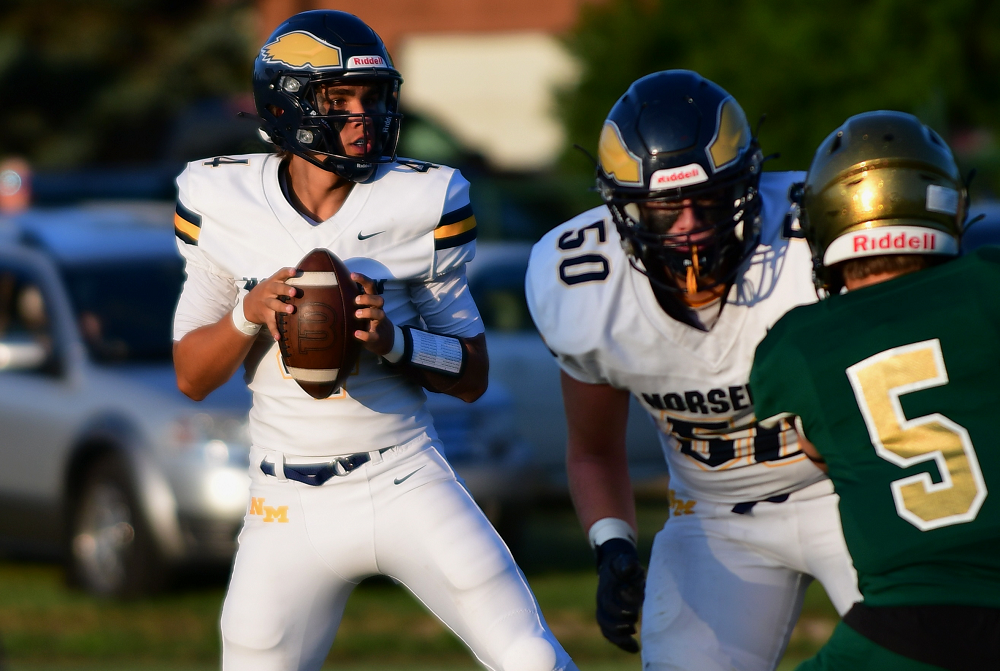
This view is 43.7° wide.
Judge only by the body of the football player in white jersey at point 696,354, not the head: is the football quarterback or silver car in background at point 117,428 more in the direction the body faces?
the football quarterback

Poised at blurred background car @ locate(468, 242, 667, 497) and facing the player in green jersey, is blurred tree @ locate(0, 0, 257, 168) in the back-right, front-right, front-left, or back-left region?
back-right

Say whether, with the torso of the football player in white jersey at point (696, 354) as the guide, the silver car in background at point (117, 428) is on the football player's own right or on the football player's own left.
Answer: on the football player's own right

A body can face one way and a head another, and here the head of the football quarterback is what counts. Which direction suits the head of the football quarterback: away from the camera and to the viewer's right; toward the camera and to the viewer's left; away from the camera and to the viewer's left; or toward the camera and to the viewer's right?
toward the camera and to the viewer's right

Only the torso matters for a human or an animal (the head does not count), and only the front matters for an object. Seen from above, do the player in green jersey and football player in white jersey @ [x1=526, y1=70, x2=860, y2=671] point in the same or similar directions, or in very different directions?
very different directions

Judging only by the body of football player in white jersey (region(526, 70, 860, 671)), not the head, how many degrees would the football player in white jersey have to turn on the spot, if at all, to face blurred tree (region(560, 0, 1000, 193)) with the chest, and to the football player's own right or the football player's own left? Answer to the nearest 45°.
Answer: approximately 180°

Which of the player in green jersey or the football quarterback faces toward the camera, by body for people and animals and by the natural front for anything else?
the football quarterback

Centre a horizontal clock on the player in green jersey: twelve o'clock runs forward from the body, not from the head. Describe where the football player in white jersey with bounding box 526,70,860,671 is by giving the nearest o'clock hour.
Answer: The football player in white jersey is roughly at 11 o'clock from the player in green jersey.

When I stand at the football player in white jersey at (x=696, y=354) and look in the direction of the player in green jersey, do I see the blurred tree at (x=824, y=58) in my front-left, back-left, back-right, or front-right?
back-left

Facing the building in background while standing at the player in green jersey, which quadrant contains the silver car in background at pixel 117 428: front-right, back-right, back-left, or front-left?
front-left

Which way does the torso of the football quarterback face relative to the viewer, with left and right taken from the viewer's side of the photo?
facing the viewer

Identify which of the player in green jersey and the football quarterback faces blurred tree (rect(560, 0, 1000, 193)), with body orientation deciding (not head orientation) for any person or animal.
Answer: the player in green jersey

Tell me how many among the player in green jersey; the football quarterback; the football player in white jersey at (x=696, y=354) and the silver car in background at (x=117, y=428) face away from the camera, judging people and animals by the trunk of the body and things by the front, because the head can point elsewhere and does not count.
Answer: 1

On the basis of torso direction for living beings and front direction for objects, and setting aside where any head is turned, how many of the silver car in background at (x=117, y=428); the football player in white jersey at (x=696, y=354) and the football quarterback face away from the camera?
0

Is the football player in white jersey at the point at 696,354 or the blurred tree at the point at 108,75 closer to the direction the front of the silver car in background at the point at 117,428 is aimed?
the football player in white jersey

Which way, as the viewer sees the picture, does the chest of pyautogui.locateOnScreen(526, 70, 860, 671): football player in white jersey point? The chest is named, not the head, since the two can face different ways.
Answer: toward the camera

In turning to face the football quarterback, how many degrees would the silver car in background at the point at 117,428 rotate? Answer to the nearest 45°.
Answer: approximately 45° to its right

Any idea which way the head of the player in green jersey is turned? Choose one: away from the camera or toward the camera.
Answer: away from the camera

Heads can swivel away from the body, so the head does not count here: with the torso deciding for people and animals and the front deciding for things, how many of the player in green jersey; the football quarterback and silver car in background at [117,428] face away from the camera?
1
